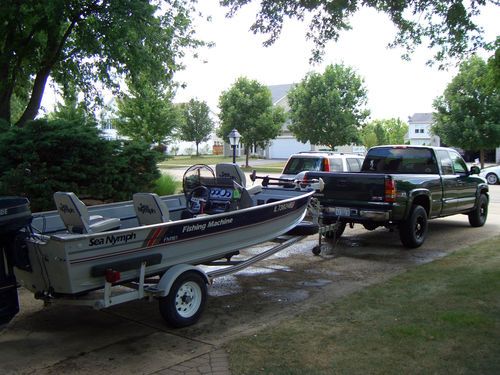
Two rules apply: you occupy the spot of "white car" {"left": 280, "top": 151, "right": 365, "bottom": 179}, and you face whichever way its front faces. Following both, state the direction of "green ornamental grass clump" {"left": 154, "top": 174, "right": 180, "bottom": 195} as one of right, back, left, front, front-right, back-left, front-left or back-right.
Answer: back-left

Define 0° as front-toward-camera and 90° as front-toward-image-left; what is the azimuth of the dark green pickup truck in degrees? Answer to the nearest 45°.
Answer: approximately 225°

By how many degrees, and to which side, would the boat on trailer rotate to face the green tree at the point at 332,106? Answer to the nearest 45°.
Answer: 0° — it already faces it

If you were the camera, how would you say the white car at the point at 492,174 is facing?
facing to the left of the viewer

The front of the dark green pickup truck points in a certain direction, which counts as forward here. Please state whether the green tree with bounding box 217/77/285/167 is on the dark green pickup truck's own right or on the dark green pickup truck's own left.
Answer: on the dark green pickup truck's own left

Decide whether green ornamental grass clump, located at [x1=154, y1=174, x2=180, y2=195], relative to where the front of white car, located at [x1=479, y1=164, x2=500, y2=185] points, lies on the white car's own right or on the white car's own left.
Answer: on the white car's own left

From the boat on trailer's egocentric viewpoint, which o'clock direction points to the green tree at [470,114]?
The green tree is roughly at 12 o'clock from the boat on trailer.

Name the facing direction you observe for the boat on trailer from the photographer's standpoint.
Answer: facing away from the viewer and to the right of the viewer

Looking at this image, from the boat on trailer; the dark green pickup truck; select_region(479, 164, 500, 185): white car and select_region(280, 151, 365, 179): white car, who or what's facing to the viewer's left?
select_region(479, 164, 500, 185): white car
